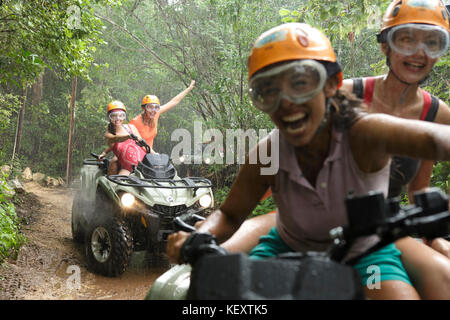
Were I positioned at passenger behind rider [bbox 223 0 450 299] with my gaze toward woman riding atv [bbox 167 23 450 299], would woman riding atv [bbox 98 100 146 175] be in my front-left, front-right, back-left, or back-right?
back-right

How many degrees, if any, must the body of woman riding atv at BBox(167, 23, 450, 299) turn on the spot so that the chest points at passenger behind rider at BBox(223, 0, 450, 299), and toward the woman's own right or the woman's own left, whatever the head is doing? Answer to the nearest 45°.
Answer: approximately 180°

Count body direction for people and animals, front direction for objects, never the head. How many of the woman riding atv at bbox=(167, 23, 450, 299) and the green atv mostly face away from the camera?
0

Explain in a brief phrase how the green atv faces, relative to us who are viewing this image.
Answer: facing the viewer and to the right of the viewer

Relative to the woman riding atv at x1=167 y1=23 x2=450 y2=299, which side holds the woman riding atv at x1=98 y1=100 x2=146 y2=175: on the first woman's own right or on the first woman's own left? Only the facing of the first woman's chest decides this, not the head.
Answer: on the first woman's own right

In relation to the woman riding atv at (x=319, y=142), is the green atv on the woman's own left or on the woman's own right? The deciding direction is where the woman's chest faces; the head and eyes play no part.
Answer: on the woman's own right
